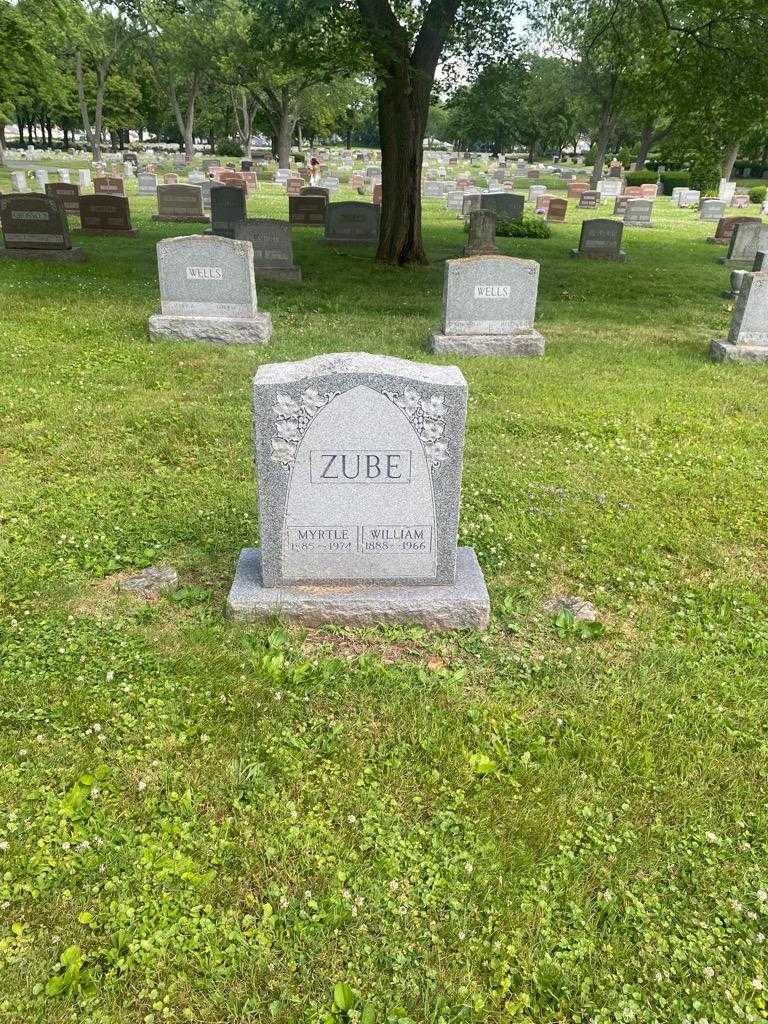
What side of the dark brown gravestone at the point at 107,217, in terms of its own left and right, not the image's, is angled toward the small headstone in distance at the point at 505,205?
left

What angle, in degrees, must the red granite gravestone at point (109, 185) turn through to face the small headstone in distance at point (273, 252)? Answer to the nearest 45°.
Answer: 0° — it already faces it

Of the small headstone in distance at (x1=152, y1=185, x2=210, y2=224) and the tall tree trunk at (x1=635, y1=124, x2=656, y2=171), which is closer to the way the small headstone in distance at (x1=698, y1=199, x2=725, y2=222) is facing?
the small headstone in distance

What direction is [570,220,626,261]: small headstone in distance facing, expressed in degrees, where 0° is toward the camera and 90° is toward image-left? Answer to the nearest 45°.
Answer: approximately 0°

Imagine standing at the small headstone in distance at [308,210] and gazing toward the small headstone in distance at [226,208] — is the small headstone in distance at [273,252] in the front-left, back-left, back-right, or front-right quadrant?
front-left

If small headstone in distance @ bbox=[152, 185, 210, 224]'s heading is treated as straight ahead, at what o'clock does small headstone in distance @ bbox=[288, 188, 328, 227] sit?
small headstone in distance @ bbox=[288, 188, 328, 227] is roughly at 9 o'clock from small headstone in distance @ bbox=[152, 185, 210, 224].

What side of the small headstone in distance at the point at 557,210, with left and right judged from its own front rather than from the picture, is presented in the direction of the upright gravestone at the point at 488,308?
front

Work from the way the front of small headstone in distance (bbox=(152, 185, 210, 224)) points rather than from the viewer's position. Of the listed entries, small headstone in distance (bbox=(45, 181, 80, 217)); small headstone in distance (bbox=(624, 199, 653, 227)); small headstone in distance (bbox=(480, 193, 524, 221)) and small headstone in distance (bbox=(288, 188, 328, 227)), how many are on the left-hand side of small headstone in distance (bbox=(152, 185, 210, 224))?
3

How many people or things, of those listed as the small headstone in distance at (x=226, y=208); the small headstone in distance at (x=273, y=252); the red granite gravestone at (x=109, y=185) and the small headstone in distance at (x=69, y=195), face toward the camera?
4

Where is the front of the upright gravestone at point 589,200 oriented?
toward the camera

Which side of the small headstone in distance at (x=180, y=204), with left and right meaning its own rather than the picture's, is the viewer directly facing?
front

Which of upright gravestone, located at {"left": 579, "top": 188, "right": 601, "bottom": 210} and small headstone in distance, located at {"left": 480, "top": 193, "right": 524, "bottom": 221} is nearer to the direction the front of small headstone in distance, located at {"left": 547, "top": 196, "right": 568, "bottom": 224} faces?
the small headstone in distance

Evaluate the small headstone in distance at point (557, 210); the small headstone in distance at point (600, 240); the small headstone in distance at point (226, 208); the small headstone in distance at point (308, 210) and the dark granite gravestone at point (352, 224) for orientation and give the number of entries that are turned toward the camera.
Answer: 5

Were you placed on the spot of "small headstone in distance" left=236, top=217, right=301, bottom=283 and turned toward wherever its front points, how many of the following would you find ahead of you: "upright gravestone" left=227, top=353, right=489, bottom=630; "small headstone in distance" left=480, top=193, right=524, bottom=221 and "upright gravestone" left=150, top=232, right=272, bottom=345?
2

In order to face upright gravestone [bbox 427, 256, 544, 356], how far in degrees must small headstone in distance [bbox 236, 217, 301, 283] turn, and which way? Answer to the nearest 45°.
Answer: approximately 45° to its left

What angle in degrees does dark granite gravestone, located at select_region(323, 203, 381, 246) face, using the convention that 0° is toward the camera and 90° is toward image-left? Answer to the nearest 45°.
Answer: approximately 0°

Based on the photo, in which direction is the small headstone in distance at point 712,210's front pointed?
toward the camera

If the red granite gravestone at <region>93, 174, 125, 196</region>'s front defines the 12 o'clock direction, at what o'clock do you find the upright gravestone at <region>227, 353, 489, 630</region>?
The upright gravestone is roughly at 12 o'clock from the red granite gravestone.
